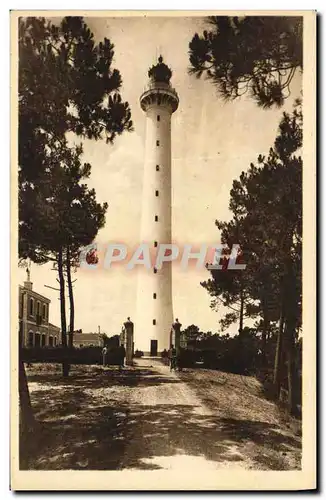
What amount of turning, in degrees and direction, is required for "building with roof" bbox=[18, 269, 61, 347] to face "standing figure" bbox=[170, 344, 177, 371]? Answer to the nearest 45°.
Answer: approximately 45° to its left

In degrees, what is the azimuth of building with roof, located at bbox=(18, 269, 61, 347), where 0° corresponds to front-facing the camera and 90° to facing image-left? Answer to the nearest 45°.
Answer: approximately 315°
